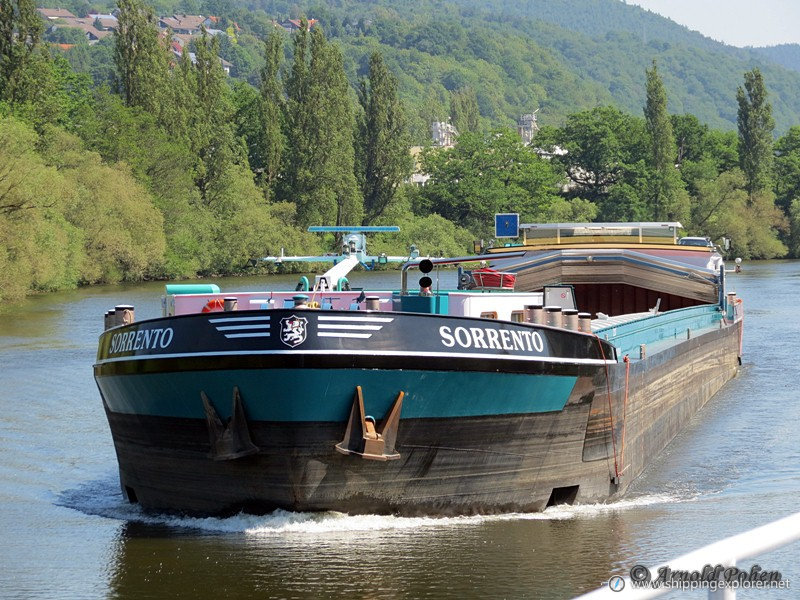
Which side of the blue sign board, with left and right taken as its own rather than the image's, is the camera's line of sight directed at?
front
